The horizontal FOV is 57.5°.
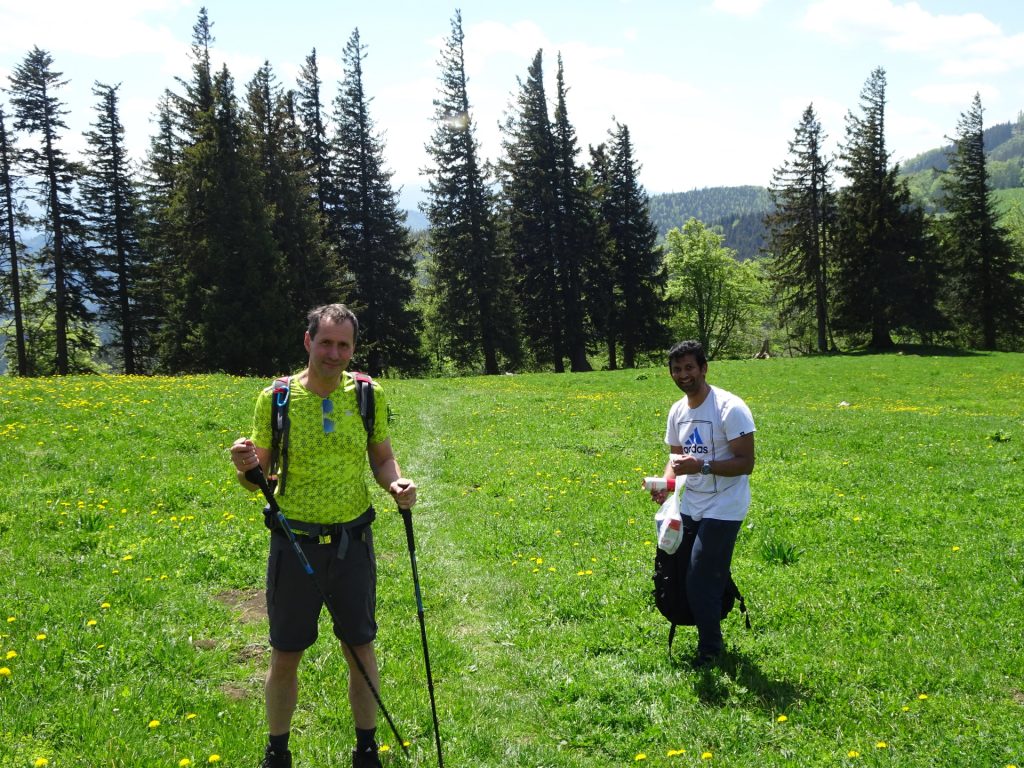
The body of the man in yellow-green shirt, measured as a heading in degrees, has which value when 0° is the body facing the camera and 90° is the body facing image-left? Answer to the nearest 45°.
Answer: approximately 0°

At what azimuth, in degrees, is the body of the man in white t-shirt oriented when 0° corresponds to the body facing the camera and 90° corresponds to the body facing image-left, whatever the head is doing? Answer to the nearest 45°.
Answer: approximately 45°

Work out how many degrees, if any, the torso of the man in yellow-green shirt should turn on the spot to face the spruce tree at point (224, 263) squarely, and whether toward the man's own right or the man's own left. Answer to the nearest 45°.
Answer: approximately 180°

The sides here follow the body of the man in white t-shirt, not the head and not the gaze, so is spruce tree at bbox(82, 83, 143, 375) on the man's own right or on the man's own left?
on the man's own right

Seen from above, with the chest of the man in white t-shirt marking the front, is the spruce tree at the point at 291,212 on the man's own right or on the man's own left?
on the man's own right

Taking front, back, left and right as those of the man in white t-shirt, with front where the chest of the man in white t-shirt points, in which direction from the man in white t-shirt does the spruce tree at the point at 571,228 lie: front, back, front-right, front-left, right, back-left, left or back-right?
back-right

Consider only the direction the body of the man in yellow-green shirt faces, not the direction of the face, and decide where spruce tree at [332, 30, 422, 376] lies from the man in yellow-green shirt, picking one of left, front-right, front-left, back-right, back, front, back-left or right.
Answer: back

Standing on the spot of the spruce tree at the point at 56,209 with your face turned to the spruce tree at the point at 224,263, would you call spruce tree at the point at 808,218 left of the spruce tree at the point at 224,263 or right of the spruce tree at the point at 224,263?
left

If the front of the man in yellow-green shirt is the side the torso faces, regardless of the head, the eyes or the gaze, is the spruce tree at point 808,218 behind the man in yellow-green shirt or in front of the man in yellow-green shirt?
behind
